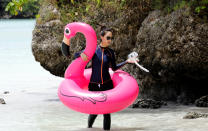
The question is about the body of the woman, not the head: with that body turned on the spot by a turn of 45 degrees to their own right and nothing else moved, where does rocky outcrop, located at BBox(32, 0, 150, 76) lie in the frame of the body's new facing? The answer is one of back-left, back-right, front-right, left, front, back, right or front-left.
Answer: back-right

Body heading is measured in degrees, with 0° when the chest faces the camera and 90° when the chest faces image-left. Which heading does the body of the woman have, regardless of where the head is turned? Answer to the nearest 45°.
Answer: approximately 0°

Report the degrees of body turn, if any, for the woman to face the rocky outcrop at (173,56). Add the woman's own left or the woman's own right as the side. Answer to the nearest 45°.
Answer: approximately 135° to the woman's own left
